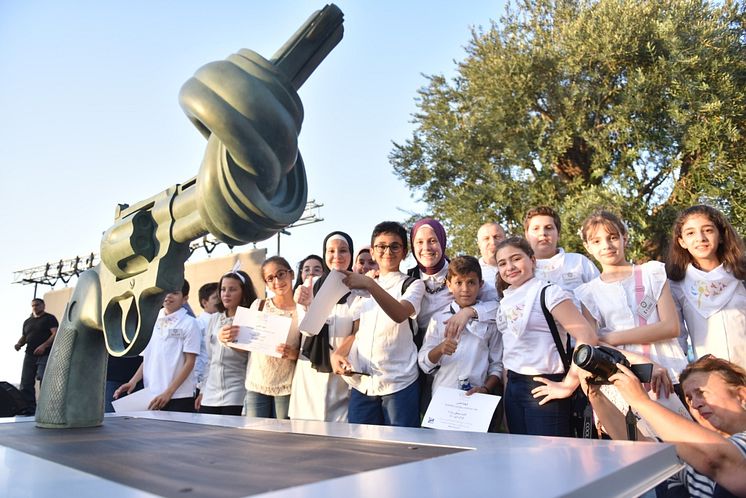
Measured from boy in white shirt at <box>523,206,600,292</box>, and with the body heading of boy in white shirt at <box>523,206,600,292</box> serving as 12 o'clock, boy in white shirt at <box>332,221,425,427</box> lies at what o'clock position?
boy in white shirt at <box>332,221,425,427</box> is roughly at 2 o'clock from boy in white shirt at <box>523,206,600,292</box>.

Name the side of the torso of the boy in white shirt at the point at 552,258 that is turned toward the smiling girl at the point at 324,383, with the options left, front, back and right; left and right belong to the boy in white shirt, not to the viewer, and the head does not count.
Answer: right

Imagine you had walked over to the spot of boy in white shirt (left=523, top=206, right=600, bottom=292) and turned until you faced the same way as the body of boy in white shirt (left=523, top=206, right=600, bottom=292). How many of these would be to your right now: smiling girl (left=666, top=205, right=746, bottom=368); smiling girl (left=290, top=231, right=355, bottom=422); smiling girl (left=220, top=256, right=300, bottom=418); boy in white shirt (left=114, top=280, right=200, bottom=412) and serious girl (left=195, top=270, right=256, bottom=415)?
4

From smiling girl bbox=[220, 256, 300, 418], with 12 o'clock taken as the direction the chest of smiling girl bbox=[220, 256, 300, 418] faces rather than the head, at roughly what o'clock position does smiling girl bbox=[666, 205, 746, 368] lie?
smiling girl bbox=[666, 205, 746, 368] is roughly at 10 o'clock from smiling girl bbox=[220, 256, 300, 418].

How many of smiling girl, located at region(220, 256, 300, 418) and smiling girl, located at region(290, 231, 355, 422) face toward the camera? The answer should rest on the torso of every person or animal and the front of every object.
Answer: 2

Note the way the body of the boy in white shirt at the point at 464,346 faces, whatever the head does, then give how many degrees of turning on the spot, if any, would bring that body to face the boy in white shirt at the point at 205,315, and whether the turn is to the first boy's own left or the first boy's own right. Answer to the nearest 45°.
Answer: approximately 135° to the first boy's own right
